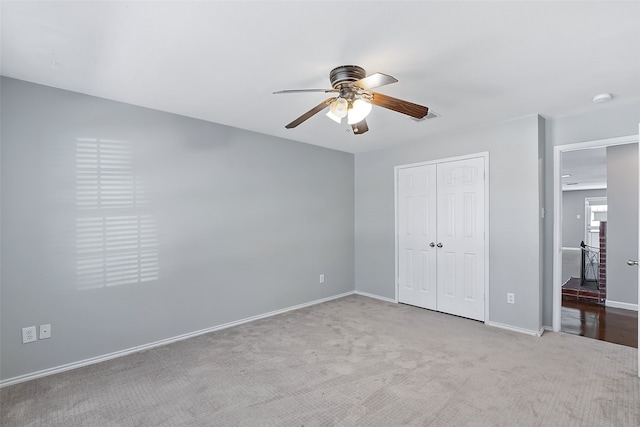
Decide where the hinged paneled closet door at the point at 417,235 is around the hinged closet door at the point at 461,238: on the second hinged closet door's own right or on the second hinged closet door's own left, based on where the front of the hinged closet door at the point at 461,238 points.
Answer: on the second hinged closet door's own right

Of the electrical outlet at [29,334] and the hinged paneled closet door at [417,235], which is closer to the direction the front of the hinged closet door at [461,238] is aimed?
the electrical outlet

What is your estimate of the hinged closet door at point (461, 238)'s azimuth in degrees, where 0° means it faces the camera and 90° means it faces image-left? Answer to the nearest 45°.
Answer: approximately 45°

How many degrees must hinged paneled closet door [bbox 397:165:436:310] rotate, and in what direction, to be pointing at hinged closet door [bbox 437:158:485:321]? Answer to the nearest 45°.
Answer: approximately 90° to its left

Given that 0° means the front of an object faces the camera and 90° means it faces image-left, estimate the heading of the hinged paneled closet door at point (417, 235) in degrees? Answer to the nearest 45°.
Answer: approximately 45°

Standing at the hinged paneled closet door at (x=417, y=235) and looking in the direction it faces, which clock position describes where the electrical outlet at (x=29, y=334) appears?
The electrical outlet is roughly at 12 o'clock from the hinged paneled closet door.

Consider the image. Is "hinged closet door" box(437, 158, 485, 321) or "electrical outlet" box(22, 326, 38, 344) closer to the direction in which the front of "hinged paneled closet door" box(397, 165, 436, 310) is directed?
the electrical outlet
